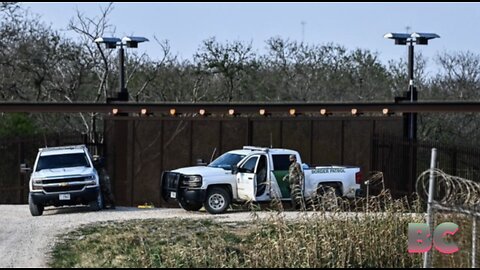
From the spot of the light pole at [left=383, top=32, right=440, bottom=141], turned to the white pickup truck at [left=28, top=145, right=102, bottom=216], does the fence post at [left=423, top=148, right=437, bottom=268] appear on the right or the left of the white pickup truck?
left

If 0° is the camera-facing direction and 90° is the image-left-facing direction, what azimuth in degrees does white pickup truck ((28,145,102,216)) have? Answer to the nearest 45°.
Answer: approximately 0°

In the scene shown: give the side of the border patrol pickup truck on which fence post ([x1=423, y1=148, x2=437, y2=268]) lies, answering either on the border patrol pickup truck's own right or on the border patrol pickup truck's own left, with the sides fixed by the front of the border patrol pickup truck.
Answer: on the border patrol pickup truck's own left

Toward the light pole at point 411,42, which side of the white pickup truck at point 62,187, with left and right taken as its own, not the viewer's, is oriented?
left

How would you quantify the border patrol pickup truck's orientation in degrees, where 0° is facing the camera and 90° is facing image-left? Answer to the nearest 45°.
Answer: approximately 45°

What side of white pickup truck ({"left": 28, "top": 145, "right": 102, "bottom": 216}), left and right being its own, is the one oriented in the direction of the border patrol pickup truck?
left
